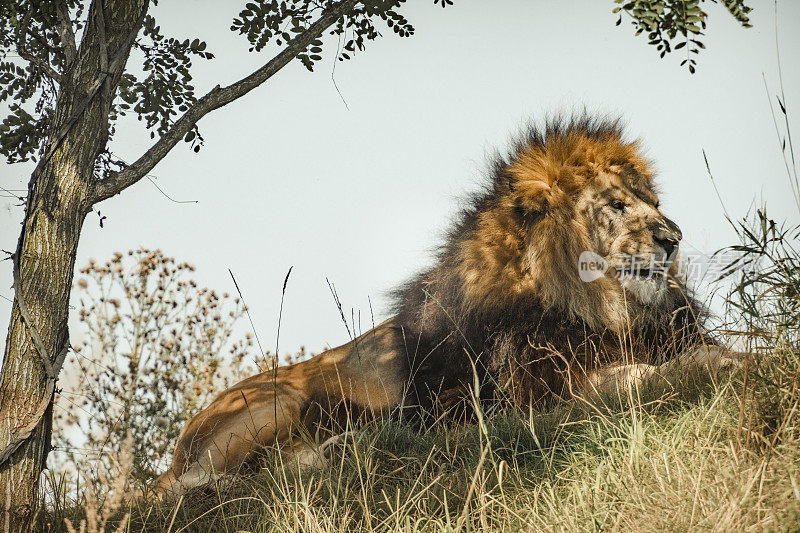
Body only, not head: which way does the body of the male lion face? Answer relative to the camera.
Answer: to the viewer's right
